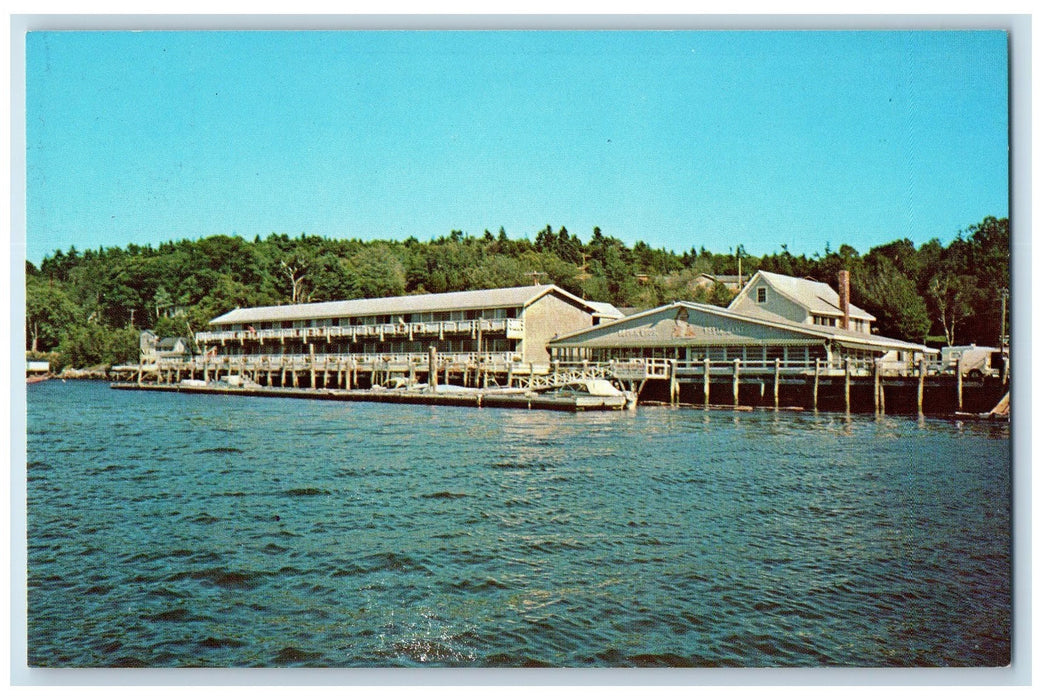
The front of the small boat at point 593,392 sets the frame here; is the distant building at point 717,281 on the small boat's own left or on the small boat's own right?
on the small boat's own left

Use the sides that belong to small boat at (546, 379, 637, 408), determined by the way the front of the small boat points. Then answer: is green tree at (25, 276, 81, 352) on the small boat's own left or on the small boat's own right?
on the small boat's own left

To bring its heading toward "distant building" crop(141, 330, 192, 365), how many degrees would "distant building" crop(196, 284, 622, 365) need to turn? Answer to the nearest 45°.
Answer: approximately 45° to its right

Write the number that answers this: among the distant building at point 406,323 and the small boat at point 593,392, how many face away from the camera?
0

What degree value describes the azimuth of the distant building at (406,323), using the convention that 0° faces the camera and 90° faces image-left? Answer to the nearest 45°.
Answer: approximately 45°

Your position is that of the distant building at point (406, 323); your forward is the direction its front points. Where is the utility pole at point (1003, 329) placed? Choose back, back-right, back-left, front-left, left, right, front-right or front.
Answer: left

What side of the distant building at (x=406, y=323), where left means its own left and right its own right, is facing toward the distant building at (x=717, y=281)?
left

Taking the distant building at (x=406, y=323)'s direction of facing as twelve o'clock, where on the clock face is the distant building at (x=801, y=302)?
the distant building at (x=801, y=302) is roughly at 8 o'clock from the distant building at (x=406, y=323).

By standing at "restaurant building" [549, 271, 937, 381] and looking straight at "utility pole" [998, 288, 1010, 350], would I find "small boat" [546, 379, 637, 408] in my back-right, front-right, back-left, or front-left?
back-right
